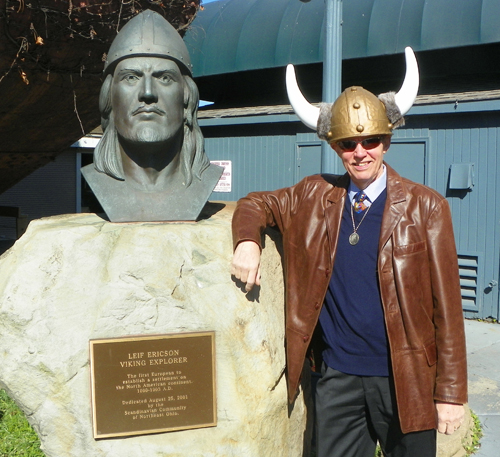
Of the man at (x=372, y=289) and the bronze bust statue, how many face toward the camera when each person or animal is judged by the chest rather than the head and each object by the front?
2

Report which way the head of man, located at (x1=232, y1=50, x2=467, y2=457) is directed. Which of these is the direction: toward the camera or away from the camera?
toward the camera

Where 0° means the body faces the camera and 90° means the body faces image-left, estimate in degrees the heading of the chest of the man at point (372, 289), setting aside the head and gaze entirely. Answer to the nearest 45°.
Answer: approximately 0°

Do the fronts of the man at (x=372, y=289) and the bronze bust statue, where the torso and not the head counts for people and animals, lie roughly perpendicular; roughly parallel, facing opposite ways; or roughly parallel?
roughly parallel

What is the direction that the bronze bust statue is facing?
toward the camera

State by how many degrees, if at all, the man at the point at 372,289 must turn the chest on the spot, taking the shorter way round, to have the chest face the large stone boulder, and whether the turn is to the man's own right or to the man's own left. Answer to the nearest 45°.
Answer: approximately 90° to the man's own right

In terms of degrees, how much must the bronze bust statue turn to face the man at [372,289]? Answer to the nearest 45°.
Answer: approximately 45° to its left
